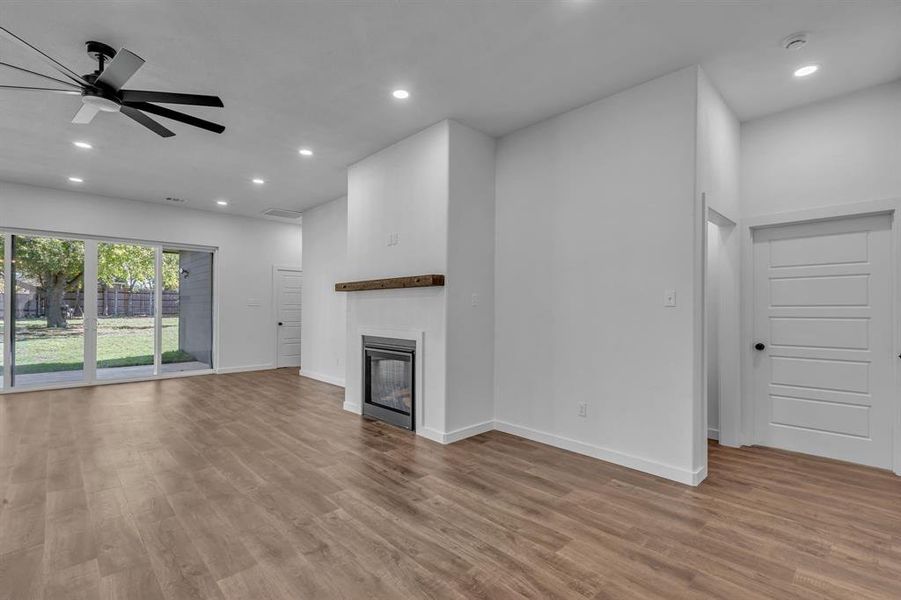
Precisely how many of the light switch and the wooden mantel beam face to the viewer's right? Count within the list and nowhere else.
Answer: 0

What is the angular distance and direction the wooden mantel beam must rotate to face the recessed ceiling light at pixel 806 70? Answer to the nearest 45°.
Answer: approximately 90° to its left

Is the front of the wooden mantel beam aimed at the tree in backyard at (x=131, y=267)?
no

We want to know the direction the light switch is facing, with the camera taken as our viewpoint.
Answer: facing the viewer

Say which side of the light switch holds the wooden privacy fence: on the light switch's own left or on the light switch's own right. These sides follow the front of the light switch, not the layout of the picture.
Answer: on the light switch's own right

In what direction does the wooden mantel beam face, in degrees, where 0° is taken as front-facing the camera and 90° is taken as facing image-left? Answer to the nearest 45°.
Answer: approximately 45°

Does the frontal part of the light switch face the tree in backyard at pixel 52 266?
no

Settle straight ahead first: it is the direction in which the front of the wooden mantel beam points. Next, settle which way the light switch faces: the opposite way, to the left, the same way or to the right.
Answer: the same way

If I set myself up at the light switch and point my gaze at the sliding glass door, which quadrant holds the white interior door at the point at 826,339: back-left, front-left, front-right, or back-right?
back-right

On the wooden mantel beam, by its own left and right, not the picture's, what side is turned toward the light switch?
left

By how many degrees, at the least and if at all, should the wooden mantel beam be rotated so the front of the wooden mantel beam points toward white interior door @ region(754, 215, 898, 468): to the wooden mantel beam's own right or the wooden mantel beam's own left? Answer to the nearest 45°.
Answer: approximately 135° to the wooden mantel beam's own left

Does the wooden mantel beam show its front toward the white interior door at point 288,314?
no

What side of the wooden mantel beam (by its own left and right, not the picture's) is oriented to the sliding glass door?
right

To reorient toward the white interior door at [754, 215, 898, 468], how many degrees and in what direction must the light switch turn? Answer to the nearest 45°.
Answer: approximately 135° to its left
